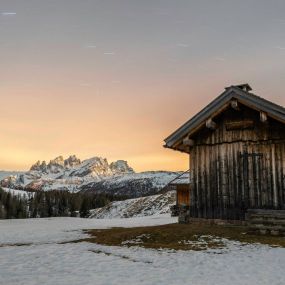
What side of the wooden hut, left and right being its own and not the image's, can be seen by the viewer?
front
